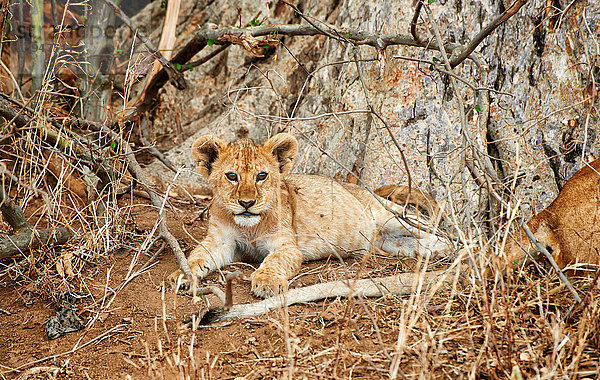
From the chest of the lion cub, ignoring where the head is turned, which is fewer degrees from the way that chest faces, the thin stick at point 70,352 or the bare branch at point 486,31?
the thin stick

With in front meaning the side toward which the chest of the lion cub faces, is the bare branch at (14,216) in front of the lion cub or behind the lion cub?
in front

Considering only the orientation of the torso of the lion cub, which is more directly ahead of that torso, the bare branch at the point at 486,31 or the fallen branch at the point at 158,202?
the fallen branch

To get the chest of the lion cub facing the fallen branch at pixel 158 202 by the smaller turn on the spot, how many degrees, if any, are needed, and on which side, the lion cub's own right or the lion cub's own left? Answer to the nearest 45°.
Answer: approximately 45° to the lion cub's own right

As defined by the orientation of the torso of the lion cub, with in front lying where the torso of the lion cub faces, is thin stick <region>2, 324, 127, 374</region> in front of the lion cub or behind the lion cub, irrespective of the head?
in front

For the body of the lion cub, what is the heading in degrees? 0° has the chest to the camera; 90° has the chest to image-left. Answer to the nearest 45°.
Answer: approximately 45°

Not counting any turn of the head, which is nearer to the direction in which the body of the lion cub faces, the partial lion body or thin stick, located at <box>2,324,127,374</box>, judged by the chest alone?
the thin stick

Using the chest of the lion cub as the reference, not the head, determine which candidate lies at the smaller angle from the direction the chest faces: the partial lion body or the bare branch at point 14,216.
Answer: the bare branch
